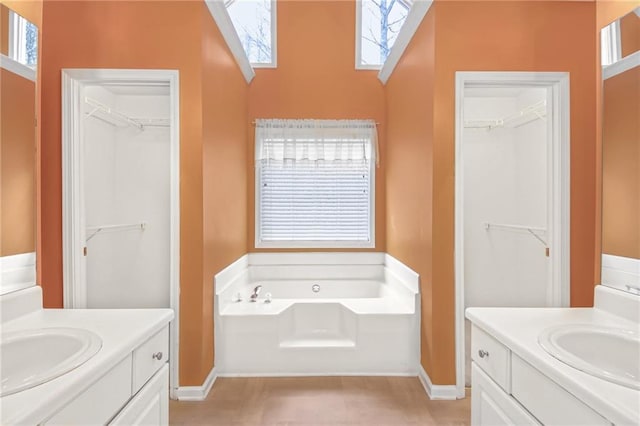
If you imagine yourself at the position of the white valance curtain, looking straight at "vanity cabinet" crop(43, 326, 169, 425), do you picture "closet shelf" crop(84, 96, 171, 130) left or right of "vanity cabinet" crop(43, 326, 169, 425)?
right

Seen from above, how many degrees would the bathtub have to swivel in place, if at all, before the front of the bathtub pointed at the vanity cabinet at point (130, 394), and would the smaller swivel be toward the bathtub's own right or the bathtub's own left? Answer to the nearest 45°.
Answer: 0° — it already faces it

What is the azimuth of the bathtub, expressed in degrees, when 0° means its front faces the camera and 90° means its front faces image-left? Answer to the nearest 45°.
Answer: approximately 0°

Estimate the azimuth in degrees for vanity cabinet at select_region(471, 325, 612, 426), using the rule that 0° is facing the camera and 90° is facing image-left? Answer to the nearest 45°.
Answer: approximately 45°

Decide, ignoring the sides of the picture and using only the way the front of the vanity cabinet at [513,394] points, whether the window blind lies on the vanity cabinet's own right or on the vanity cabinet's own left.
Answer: on the vanity cabinet's own right

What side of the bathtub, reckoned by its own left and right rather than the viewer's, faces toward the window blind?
back

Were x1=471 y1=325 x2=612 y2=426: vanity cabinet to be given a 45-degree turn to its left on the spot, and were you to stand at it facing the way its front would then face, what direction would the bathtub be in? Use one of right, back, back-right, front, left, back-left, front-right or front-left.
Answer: back-right

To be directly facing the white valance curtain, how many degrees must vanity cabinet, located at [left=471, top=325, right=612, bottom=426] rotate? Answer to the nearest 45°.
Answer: approximately 90° to its right

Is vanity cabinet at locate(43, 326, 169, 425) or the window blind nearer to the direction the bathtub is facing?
the vanity cabinet
